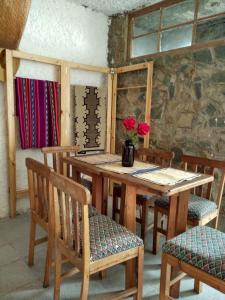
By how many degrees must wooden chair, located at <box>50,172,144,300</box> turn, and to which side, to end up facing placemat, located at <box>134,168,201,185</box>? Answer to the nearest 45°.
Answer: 0° — it already faces it

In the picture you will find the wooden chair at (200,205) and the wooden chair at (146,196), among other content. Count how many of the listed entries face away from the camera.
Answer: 0

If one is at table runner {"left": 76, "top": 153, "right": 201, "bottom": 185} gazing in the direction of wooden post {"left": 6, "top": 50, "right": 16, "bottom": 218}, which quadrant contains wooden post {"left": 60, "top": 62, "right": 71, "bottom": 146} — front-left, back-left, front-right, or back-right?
front-right

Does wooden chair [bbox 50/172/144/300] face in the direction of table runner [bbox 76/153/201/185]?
yes

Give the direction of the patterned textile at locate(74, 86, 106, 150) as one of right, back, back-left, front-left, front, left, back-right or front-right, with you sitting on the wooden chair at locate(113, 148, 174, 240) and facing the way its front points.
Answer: right

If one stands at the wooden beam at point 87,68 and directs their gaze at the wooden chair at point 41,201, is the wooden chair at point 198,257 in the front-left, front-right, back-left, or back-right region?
front-left

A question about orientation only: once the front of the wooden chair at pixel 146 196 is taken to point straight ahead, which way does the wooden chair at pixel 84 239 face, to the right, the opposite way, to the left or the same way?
the opposite way

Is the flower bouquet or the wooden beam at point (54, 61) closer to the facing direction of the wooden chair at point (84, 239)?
the flower bouquet

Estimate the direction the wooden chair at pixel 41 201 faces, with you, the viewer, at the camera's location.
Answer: facing away from the viewer and to the right of the viewer

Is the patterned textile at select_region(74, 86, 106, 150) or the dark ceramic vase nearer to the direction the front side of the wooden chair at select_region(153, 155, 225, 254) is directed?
the dark ceramic vase

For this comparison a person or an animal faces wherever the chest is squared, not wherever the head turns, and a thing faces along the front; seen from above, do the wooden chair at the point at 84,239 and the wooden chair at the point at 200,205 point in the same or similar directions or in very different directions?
very different directions

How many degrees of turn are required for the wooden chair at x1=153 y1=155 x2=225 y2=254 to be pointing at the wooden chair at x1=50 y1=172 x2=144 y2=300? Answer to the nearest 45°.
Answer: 0° — it already faces it

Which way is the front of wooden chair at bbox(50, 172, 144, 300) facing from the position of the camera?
facing away from the viewer and to the right of the viewer

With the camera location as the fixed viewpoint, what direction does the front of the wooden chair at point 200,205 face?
facing the viewer and to the left of the viewer

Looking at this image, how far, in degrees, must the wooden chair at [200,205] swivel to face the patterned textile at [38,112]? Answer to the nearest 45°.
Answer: approximately 45° to its right

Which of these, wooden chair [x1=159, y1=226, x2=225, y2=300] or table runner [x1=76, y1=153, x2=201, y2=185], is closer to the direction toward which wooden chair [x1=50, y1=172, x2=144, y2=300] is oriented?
the table runner
